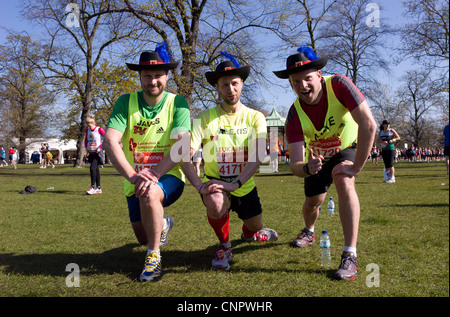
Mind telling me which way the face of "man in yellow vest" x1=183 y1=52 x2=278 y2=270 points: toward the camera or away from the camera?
toward the camera

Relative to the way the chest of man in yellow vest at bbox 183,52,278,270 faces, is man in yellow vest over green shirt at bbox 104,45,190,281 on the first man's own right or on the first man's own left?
on the first man's own right

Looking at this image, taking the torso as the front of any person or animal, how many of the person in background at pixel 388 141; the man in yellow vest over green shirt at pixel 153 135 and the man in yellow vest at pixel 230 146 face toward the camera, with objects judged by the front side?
3

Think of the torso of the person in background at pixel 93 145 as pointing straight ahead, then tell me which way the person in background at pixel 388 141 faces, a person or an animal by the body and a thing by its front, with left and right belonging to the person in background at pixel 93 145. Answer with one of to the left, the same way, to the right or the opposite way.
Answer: the same way

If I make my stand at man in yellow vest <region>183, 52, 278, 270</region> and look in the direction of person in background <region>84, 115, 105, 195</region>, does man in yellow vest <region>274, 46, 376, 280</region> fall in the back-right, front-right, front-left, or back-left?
back-right

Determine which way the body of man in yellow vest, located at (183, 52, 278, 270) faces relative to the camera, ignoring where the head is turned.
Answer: toward the camera

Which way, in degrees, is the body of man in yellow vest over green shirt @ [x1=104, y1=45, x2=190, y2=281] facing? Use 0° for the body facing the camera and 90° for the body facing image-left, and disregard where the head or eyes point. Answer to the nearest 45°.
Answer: approximately 0°

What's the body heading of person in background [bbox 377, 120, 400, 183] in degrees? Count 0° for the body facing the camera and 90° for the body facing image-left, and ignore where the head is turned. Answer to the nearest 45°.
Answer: approximately 0°

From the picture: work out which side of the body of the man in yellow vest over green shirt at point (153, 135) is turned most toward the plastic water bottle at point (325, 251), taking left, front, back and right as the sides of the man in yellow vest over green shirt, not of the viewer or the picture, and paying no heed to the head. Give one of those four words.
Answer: left

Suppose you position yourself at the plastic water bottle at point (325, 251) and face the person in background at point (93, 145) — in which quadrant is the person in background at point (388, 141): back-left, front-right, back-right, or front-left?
front-right

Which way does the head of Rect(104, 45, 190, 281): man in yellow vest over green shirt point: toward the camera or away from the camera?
toward the camera

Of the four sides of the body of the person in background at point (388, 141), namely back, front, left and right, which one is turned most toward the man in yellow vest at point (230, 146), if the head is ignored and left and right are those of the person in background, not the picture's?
front

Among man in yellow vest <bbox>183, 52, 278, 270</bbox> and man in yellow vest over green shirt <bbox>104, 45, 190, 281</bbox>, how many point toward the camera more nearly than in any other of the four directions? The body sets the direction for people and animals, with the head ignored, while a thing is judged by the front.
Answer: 2

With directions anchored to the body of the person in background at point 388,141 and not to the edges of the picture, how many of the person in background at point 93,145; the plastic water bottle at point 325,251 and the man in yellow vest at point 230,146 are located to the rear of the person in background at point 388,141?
0

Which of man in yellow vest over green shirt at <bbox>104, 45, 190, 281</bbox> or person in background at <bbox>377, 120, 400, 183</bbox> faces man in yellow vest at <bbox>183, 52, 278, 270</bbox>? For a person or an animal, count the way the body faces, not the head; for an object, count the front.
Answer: the person in background

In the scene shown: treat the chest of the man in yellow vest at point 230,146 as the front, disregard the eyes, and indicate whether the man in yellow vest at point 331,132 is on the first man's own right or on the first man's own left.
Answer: on the first man's own left

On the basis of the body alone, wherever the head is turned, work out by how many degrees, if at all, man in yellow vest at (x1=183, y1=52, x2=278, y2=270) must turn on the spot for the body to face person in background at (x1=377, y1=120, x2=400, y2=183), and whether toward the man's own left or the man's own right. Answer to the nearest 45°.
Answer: approximately 135° to the man's own left

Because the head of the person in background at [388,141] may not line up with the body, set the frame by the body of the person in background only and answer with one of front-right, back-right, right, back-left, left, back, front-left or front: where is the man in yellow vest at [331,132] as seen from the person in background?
front

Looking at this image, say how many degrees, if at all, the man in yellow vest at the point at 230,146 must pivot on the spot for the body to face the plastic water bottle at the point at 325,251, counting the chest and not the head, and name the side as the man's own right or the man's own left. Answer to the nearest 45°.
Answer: approximately 45° to the man's own left

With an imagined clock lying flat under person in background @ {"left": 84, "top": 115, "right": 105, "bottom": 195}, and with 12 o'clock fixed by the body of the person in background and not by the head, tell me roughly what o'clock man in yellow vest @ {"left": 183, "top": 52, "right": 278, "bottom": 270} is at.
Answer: The man in yellow vest is roughly at 10 o'clock from the person in background.
